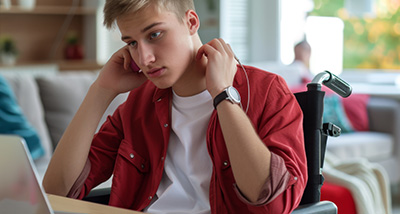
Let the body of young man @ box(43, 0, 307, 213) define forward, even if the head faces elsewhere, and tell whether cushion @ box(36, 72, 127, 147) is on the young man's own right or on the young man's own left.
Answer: on the young man's own right

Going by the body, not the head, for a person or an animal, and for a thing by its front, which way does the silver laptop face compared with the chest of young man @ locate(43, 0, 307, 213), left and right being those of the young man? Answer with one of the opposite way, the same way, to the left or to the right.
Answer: the opposite way

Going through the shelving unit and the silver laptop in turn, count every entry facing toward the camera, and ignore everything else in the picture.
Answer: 1

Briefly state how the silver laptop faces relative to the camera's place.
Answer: facing away from the viewer and to the right of the viewer

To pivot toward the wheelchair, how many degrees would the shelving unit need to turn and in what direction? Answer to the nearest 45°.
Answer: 0° — it already faces it

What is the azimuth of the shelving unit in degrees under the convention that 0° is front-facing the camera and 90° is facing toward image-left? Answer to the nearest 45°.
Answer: approximately 0°

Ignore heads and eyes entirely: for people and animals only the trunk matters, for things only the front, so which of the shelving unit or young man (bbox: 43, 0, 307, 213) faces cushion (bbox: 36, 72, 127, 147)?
the shelving unit

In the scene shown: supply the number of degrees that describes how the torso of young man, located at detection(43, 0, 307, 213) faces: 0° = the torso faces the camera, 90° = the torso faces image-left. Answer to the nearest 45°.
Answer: approximately 45°

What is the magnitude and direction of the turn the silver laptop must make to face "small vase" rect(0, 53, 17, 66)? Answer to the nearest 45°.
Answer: approximately 45° to its left
